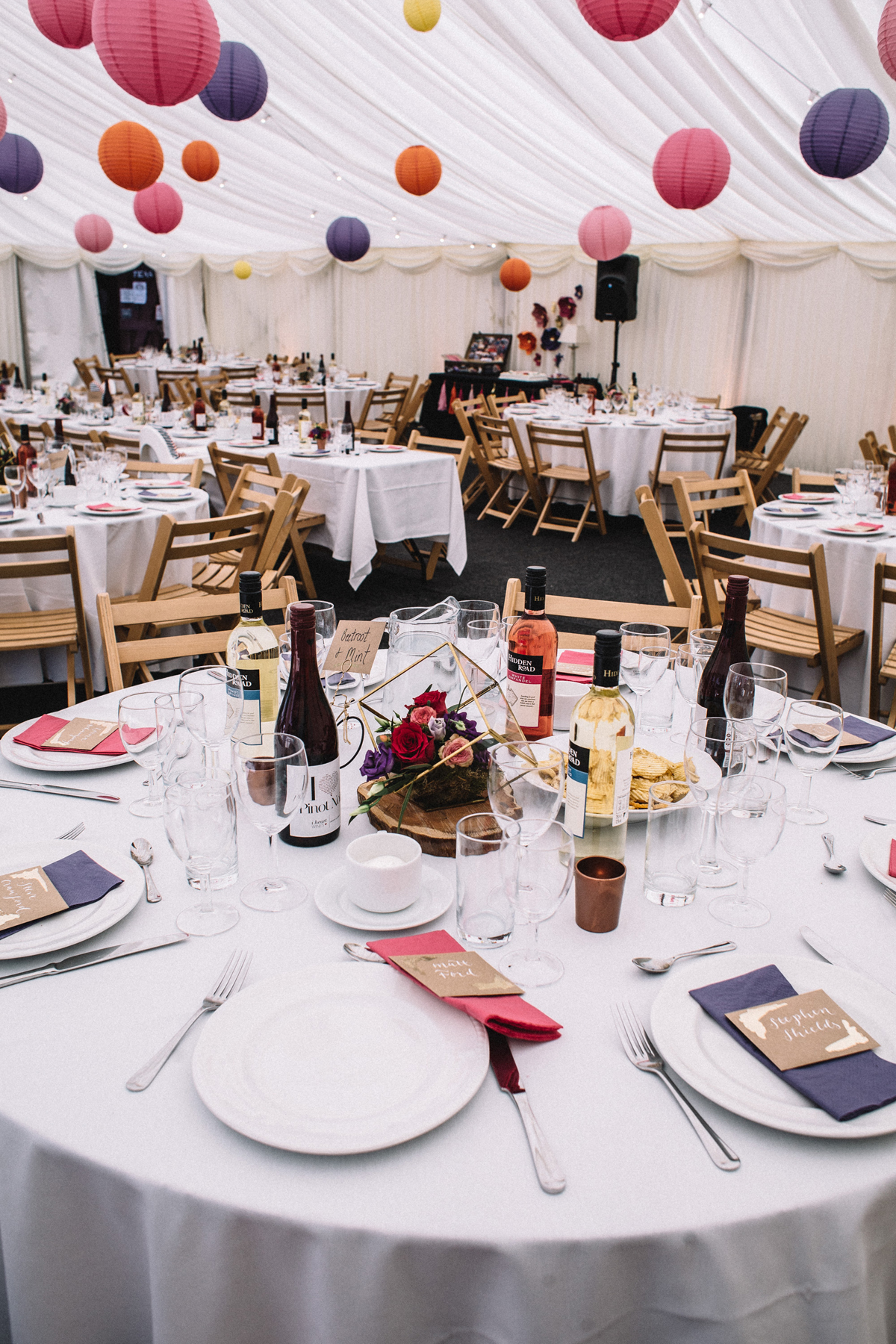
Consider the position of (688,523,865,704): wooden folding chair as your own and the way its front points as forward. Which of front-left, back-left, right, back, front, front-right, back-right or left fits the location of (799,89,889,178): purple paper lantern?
front-left

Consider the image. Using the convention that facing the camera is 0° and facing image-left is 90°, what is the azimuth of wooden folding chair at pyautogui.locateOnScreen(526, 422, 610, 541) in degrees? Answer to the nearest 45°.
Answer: approximately 225°

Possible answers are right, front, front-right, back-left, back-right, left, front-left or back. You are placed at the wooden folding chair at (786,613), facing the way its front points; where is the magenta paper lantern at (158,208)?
left

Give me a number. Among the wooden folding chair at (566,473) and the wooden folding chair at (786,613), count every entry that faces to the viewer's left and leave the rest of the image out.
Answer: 0

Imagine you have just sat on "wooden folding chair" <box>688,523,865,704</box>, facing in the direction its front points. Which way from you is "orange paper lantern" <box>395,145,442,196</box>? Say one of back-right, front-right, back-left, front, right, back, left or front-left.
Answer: left

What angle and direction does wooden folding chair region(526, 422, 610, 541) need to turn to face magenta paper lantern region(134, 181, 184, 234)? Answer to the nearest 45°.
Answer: approximately 90° to its left

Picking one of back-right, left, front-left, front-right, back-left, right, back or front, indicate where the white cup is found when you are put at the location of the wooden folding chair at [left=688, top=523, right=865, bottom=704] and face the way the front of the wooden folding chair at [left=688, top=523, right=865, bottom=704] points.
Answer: back-right

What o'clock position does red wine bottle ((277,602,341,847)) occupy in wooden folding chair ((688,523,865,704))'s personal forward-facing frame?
The red wine bottle is roughly at 5 o'clock from the wooden folding chair.

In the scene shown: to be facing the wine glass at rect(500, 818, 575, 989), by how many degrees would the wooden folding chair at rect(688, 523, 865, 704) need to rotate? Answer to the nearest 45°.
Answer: approximately 135° to its right

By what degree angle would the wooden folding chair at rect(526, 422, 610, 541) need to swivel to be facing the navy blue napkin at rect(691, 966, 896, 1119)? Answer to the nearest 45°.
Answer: approximately 135° to its right

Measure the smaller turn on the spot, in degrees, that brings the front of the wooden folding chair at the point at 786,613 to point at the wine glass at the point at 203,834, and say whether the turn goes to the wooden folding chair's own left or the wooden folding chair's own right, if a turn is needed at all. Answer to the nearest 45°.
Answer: approximately 135° to the wooden folding chair's own right

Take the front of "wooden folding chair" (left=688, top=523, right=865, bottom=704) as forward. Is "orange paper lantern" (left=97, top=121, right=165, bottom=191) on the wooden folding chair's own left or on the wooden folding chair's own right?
on the wooden folding chair's own left

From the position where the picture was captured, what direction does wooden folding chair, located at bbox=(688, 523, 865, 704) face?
facing away from the viewer and to the right of the viewer

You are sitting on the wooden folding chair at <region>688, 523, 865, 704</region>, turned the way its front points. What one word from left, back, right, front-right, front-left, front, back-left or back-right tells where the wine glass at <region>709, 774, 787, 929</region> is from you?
back-right

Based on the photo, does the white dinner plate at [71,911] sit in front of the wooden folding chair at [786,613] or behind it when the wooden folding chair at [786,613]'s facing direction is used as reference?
behind
